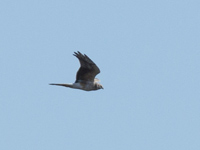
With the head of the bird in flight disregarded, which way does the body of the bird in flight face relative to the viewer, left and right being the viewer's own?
facing to the right of the viewer
